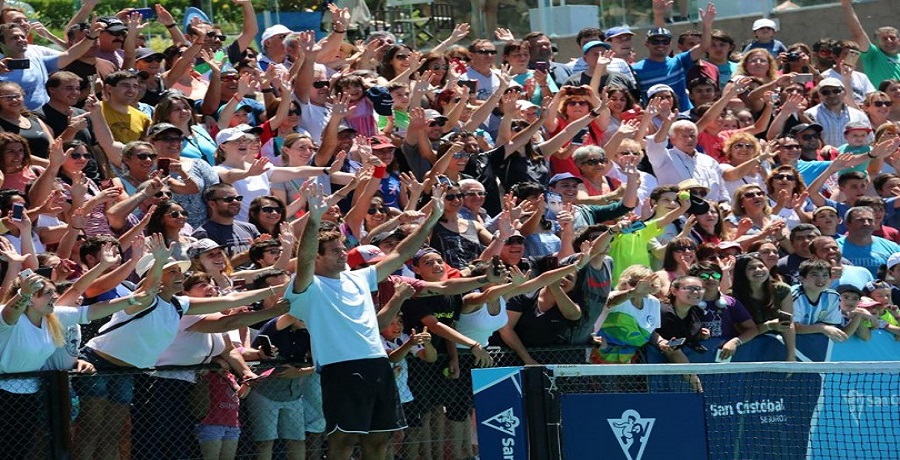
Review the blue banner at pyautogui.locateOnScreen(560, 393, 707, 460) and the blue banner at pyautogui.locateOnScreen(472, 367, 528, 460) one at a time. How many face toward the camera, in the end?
2

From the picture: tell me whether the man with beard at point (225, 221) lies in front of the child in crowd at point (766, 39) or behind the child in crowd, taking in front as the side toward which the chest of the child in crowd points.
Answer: in front

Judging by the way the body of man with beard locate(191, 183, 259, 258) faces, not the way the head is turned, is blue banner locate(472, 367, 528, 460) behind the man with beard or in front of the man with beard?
in front

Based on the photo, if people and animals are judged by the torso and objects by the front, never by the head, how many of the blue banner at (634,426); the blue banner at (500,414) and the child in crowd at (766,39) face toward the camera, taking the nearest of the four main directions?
3
